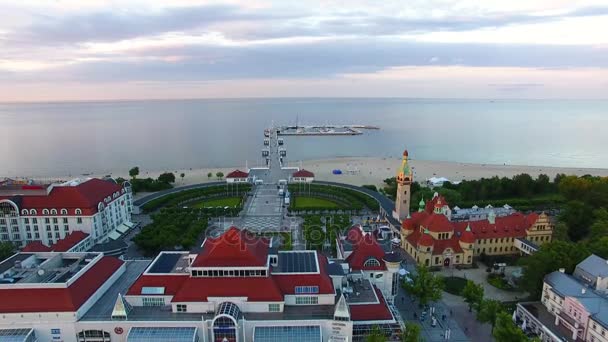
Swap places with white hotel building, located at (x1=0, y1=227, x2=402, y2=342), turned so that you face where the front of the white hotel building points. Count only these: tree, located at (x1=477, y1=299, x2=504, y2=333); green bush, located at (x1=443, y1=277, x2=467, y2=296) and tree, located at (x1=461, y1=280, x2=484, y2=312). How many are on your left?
3

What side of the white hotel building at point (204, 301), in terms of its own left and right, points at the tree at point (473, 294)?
left

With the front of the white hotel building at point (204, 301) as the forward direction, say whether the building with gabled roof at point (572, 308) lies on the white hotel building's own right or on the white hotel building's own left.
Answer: on the white hotel building's own left

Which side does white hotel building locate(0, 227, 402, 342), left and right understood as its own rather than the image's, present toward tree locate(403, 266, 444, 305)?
left

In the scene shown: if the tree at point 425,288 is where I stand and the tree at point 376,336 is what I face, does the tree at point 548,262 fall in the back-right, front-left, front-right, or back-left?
back-left

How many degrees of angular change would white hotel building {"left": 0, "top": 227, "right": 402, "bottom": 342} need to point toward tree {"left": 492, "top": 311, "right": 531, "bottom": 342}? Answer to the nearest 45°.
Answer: approximately 90° to its left

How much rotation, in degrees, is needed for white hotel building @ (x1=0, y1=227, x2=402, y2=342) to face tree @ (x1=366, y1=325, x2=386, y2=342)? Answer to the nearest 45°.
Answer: approximately 45° to its left

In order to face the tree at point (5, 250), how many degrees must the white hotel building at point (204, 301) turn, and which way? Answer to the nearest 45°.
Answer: approximately 135° to its right

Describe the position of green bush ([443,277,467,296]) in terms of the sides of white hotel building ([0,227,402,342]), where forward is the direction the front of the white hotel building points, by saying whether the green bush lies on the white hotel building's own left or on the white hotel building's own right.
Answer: on the white hotel building's own left

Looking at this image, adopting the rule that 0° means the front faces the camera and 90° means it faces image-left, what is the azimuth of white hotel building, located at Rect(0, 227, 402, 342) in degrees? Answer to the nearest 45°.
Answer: approximately 0°
